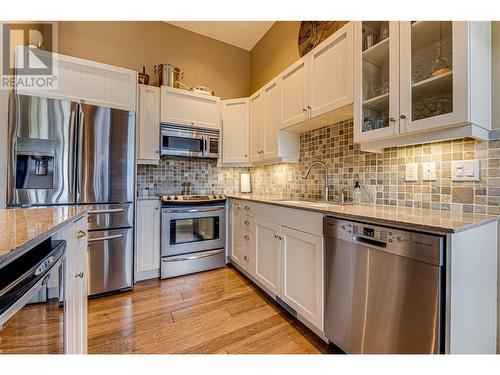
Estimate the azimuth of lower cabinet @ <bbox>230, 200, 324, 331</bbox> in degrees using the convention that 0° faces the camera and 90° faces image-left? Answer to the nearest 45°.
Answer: approximately 45°

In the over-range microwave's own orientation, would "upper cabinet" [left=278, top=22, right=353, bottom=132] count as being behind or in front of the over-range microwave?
in front

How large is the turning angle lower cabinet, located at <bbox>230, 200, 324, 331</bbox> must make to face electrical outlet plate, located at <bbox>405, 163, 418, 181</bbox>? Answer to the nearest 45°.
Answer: approximately 135° to its left

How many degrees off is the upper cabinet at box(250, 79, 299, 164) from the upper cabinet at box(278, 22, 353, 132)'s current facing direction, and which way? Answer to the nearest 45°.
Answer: approximately 90° to its right

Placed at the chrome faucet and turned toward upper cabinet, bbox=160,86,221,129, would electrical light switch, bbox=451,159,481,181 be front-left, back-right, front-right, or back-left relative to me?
back-left

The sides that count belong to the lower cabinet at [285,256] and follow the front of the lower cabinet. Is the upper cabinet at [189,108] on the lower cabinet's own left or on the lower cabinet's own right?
on the lower cabinet's own right
